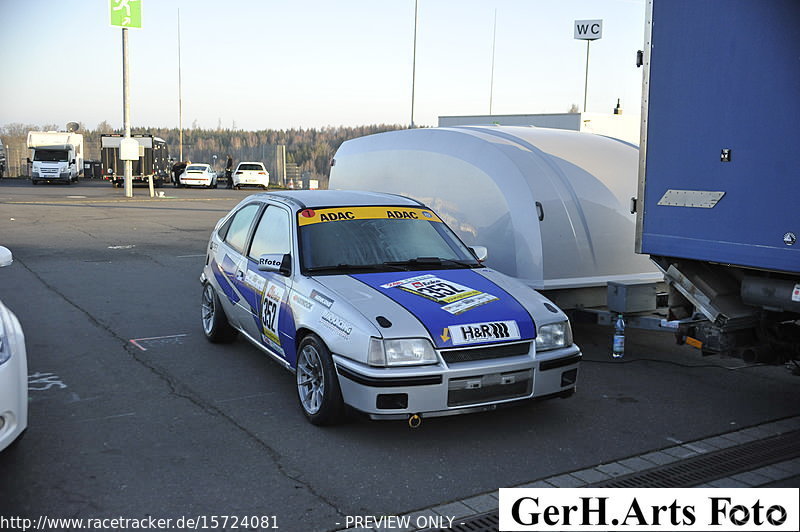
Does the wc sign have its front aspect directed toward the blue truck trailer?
yes

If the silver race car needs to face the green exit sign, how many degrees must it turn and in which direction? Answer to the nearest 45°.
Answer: approximately 135° to its left

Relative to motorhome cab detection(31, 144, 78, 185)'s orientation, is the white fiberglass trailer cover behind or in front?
in front

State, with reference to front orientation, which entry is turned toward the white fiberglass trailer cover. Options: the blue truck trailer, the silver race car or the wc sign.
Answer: the wc sign

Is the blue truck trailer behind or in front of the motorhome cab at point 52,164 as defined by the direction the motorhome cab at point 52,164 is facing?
in front

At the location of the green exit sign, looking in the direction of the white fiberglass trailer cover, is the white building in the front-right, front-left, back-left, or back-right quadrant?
front-left

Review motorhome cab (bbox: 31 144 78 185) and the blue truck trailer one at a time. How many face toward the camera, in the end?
1

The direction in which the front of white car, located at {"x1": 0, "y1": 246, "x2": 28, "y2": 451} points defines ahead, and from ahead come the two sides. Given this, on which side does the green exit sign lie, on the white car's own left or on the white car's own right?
on the white car's own left

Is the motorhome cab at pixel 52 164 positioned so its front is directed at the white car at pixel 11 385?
yes

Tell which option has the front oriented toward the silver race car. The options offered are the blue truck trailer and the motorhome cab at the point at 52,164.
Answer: the motorhome cab

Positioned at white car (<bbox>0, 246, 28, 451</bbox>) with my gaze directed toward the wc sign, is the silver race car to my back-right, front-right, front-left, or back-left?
front-right

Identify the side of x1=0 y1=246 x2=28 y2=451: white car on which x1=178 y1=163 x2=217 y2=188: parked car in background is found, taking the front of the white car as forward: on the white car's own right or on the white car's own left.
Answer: on the white car's own left

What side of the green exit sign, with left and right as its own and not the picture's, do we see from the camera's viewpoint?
front

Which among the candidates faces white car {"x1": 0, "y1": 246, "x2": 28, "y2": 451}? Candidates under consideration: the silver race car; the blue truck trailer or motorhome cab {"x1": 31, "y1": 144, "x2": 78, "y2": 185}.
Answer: the motorhome cab
